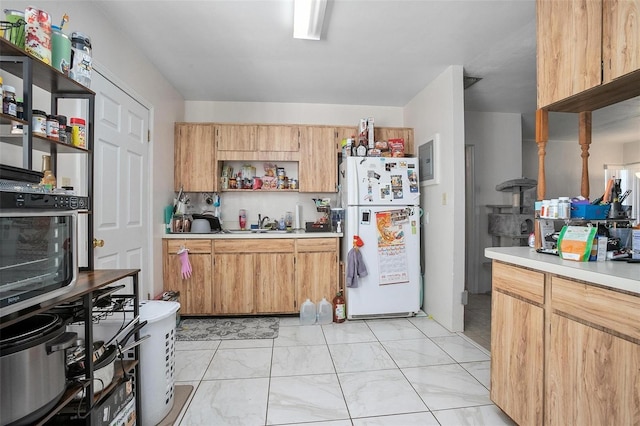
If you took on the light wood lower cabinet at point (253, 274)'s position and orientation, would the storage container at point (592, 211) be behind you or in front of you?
in front

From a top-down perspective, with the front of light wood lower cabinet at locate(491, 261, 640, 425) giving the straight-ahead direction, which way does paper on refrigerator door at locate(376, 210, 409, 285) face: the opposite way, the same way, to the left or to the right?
to the left

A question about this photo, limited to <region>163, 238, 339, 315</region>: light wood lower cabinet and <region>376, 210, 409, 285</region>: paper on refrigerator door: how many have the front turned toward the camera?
2

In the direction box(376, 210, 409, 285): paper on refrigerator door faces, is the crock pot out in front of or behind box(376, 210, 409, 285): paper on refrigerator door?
in front

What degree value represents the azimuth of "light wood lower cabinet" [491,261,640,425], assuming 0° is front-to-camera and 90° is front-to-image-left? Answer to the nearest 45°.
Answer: approximately 45°

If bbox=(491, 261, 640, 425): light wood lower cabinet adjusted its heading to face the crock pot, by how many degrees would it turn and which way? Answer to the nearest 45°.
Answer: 0° — it already faces it

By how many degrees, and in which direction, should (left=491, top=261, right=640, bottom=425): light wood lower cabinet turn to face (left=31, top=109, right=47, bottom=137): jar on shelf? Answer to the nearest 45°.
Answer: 0° — it already faces it

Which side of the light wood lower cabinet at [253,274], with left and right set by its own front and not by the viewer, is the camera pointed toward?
front

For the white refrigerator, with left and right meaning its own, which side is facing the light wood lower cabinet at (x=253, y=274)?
right

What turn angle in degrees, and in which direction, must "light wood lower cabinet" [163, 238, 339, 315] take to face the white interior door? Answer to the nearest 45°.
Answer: approximately 45° to its right

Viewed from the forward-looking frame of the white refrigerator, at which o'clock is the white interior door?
The white interior door is roughly at 2 o'clock from the white refrigerator.
